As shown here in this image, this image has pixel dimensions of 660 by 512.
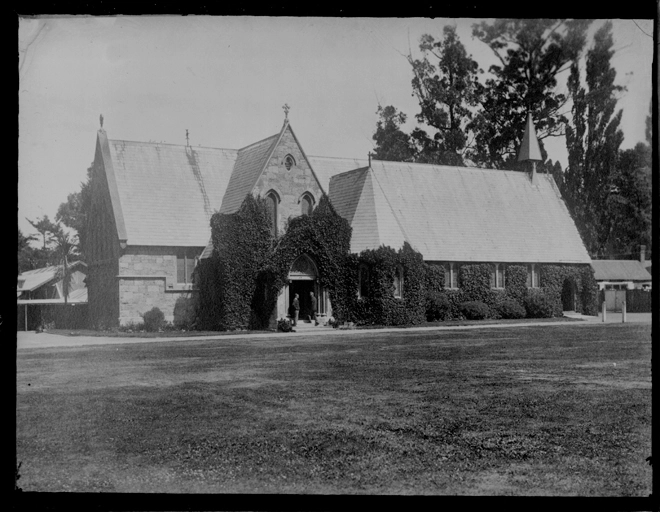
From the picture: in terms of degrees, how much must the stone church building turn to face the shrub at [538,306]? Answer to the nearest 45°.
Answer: approximately 90° to its left

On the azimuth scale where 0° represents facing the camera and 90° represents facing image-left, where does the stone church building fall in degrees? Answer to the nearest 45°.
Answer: approximately 0°

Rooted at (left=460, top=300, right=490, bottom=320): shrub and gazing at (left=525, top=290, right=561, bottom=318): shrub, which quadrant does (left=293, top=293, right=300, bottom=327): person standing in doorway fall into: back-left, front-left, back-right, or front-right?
back-right

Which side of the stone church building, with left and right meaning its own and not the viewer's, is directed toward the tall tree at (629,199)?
left

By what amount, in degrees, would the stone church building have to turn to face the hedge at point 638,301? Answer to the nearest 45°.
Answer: approximately 135° to its left
